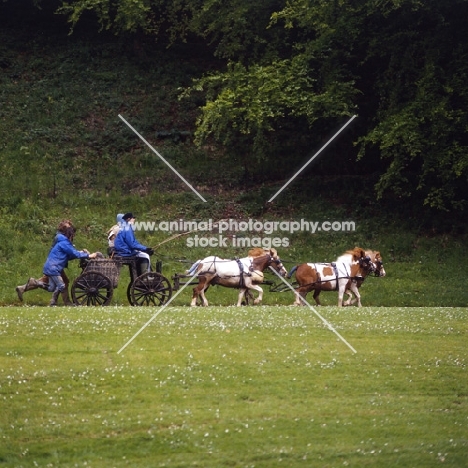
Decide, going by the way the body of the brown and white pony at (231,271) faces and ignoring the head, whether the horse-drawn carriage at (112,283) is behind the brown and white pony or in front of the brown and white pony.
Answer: behind

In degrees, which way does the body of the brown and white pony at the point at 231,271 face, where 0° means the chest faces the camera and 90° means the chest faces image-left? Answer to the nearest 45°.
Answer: approximately 270°

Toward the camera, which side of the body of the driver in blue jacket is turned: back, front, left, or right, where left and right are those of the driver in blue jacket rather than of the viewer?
right

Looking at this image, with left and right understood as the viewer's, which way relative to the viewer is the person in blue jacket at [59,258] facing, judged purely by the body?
facing to the right of the viewer

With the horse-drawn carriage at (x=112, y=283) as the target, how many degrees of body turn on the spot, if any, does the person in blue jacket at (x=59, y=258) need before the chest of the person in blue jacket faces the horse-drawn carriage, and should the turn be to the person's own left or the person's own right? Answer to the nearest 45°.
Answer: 0° — they already face it

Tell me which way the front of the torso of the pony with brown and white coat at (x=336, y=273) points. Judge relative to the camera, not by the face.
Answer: to the viewer's right

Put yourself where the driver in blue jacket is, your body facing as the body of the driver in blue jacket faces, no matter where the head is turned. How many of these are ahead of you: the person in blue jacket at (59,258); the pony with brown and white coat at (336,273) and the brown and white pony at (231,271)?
2

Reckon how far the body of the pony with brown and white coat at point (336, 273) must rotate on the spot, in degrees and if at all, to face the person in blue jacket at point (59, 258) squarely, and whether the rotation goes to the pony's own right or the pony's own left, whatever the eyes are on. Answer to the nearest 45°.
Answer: approximately 135° to the pony's own right

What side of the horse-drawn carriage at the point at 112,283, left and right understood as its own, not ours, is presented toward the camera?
right

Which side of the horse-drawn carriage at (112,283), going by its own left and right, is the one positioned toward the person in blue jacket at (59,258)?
back

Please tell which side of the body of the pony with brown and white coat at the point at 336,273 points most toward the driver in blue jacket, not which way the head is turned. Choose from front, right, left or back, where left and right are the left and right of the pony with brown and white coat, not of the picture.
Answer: back
